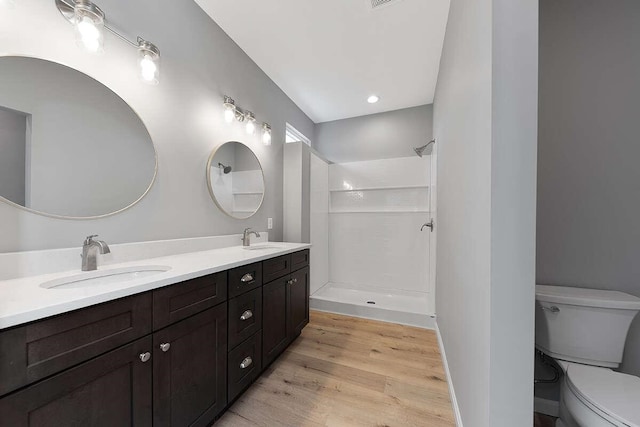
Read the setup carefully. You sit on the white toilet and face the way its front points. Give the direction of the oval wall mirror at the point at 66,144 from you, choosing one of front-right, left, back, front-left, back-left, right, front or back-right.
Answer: right

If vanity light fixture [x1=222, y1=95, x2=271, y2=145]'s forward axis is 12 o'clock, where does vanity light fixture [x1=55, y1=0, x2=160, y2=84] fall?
vanity light fixture [x1=55, y1=0, x2=160, y2=84] is roughly at 3 o'clock from vanity light fixture [x1=222, y1=95, x2=271, y2=145].

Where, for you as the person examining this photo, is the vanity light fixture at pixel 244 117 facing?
facing the viewer and to the right of the viewer

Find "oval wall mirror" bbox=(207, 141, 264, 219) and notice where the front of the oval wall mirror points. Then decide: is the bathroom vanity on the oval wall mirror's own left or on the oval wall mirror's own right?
on the oval wall mirror's own right
